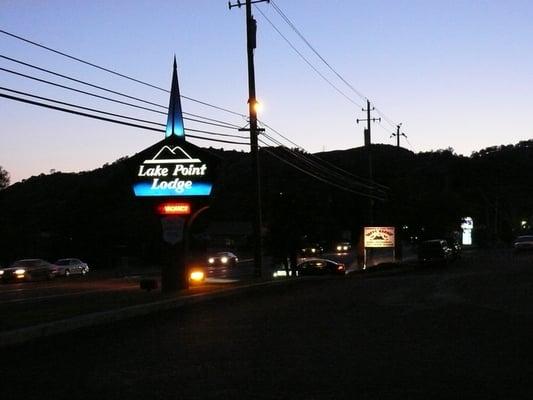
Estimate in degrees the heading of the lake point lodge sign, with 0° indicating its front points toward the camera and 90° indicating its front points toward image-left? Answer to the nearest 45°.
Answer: approximately 0°

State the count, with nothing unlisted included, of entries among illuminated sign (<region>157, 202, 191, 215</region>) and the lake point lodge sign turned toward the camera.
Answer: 2

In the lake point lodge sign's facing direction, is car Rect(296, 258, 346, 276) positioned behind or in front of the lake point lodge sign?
behind

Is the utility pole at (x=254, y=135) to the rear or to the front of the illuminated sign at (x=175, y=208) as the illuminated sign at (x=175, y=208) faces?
to the rear

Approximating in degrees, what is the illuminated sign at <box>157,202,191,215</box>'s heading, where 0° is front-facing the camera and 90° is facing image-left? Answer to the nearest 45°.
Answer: approximately 0°
